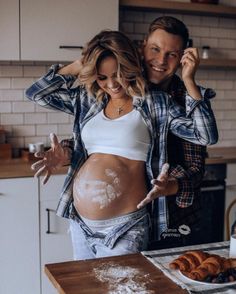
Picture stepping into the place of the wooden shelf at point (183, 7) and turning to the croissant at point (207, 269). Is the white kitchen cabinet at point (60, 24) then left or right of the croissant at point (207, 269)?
right

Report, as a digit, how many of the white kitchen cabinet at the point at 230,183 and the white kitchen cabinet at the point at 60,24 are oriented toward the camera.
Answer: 2

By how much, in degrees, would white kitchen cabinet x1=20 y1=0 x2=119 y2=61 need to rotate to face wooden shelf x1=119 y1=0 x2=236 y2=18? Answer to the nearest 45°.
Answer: approximately 135° to its left

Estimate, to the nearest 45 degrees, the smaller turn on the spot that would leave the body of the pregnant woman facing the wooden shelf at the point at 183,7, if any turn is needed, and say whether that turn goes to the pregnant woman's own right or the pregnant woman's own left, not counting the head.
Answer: approximately 180°
